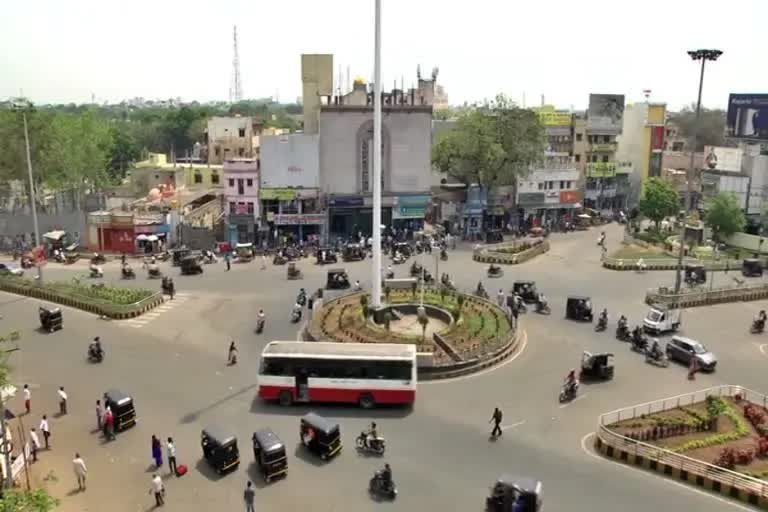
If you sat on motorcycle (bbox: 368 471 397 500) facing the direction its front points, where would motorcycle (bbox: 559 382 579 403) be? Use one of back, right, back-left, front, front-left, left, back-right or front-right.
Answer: right

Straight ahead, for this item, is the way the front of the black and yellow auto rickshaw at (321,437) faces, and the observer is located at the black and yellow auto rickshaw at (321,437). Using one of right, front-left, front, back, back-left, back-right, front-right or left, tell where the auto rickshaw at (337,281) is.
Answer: front-right

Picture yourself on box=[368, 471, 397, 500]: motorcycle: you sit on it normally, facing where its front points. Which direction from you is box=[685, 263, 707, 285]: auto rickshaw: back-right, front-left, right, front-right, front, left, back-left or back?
right

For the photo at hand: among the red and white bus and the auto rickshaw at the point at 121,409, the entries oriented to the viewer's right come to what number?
0

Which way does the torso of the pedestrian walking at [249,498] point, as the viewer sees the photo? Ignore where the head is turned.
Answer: away from the camera

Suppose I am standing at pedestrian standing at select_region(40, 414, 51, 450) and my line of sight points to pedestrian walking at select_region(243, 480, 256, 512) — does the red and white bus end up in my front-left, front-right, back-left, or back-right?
front-left

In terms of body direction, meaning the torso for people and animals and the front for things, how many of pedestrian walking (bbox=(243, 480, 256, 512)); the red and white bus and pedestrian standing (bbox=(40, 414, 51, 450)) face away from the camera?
1

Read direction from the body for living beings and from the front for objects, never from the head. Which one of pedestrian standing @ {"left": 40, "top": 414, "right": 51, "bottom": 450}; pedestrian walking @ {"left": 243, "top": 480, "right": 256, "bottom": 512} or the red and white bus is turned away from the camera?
pedestrian walking @ {"left": 243, "top": 480, "right": 256, "bottom": 512}

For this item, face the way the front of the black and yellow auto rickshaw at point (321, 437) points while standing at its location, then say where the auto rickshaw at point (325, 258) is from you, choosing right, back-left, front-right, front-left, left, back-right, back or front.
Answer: front-right

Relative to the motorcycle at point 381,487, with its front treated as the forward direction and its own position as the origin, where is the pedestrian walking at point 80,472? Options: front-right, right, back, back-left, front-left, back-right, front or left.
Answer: front-left

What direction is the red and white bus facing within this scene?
to the viewer's left

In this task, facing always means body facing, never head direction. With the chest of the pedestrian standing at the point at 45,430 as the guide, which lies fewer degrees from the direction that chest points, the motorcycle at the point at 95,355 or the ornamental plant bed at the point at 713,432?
the ornamental plant bed

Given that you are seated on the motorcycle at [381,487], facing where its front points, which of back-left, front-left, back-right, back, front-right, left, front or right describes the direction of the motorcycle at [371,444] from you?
front-right
